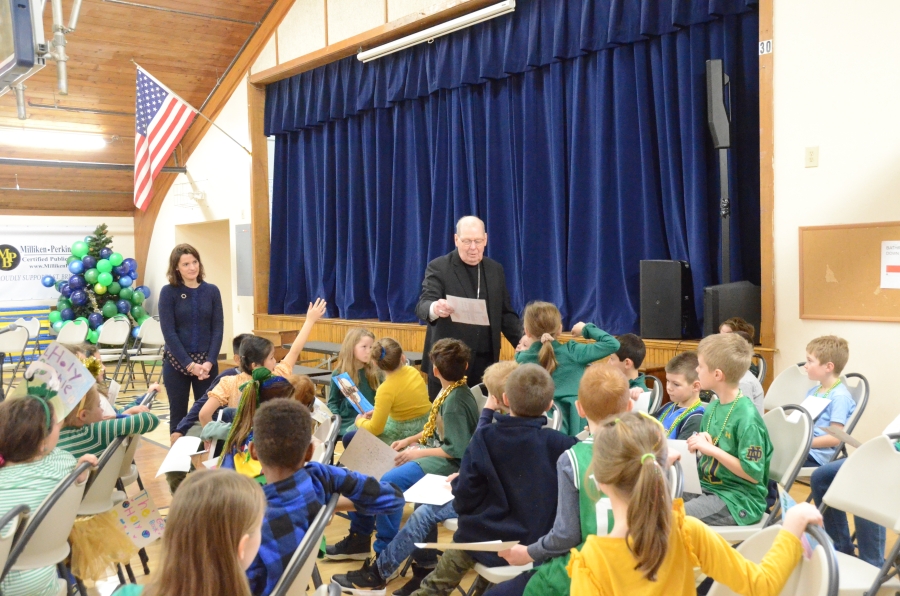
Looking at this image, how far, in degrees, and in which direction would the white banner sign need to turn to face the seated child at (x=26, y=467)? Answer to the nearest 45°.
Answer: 0° — it already faces them

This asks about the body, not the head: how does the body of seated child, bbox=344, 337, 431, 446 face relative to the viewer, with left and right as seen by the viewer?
facing away from the viewer and to the left of the viewer

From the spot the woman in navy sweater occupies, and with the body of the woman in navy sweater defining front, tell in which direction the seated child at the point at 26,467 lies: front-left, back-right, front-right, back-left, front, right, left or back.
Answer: front-right

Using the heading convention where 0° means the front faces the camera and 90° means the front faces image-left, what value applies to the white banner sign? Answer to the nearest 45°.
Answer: approximately 0°

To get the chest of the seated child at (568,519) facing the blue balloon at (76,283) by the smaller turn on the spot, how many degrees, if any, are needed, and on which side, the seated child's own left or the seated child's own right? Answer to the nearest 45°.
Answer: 0° — they already face it

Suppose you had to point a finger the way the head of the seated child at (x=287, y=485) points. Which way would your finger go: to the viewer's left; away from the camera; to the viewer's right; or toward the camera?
away from the camera

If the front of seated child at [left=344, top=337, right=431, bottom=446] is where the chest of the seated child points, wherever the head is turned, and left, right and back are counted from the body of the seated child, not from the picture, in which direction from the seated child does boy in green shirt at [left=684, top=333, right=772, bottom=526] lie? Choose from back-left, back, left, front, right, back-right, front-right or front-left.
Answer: back

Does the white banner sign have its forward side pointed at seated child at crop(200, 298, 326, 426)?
yes

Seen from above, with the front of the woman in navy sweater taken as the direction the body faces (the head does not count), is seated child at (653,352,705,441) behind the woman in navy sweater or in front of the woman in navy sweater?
in front

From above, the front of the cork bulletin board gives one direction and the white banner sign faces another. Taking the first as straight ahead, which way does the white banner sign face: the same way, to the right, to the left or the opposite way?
to the left

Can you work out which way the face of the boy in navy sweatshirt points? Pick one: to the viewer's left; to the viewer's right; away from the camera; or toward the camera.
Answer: away from the camera

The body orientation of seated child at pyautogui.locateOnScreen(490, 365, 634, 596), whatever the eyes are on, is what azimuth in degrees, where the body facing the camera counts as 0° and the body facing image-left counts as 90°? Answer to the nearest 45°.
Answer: approximately 135°
